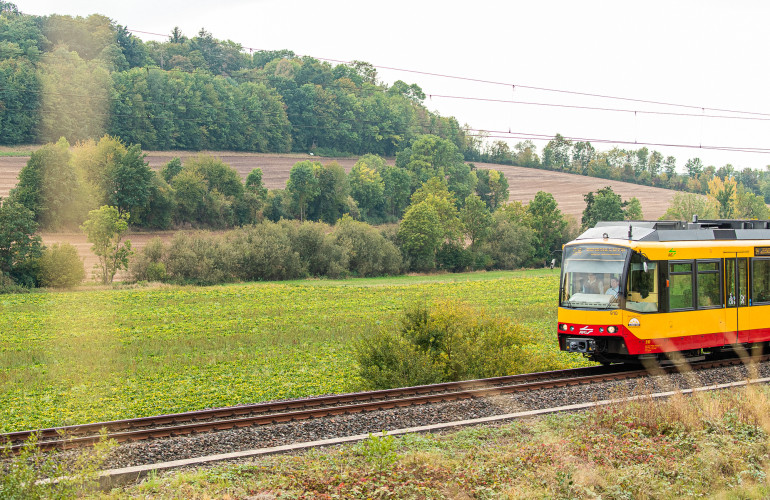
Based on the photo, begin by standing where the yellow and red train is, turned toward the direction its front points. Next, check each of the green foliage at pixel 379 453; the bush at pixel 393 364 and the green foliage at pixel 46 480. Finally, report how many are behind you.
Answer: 0

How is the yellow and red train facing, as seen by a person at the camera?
facing the viewer and to the left of the viewer

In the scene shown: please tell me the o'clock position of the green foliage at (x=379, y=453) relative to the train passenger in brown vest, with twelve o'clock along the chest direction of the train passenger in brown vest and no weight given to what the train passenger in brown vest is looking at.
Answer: The green foliage is roughly at 11 o'clock from the train passenger in brown vest.

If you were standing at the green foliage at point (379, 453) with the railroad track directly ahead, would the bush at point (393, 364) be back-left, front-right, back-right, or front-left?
front-right

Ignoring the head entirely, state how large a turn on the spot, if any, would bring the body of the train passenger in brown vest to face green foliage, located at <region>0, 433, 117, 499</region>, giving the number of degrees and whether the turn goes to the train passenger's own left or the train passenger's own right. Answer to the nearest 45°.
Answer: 0° — they already face it

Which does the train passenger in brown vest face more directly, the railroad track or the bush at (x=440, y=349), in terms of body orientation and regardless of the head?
the railroad track

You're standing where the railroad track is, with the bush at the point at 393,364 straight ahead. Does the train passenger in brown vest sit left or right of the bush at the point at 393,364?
right

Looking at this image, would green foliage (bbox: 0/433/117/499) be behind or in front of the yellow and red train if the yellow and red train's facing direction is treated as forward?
in front

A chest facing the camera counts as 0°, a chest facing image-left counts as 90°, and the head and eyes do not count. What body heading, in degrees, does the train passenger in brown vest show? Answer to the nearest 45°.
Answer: approximately 45°

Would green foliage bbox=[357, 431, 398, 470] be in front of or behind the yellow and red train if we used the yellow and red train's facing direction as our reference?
in front

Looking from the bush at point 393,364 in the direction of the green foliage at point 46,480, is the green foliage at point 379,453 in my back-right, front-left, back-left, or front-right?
front-left

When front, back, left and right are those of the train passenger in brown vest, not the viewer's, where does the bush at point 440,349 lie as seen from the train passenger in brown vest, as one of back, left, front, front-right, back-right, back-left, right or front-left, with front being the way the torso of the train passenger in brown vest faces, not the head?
front-right

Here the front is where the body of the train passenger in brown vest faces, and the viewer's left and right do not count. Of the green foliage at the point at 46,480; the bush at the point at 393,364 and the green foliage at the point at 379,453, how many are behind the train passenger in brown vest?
0
